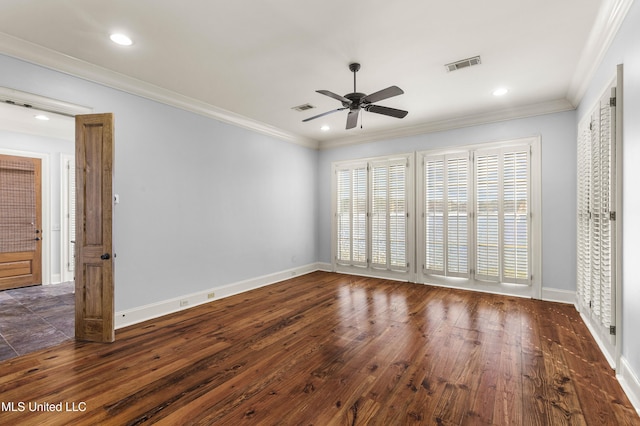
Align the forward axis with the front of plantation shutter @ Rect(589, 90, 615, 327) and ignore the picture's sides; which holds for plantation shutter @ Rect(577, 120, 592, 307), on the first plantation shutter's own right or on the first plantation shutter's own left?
on the first plantation shutter's own right

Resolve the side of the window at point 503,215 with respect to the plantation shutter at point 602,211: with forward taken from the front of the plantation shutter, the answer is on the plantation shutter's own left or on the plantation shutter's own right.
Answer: on the plantation shutter's own right

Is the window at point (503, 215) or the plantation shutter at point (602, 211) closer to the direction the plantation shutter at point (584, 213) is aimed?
the window

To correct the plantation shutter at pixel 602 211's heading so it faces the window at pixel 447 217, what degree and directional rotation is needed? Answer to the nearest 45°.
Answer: approximately 45° to its right

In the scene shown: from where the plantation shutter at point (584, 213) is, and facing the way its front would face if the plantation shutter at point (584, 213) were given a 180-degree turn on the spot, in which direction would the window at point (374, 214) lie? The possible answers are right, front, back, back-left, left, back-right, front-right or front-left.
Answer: back

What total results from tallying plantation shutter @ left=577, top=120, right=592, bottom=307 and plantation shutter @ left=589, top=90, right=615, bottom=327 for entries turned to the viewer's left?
2

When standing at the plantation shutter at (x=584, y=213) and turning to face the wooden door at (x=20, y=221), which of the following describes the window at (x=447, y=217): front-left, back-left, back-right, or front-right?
front-right

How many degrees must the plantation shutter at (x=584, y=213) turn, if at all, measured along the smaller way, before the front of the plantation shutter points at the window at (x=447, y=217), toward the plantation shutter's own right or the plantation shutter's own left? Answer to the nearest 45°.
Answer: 0° — it already faces it

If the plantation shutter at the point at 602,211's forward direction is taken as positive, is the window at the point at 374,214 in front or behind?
in front

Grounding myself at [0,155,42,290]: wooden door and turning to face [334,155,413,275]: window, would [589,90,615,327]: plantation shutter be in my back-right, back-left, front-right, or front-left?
front-right

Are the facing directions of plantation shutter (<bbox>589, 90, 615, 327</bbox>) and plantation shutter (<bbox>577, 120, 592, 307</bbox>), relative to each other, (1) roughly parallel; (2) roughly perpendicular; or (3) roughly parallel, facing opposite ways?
roughly parallel

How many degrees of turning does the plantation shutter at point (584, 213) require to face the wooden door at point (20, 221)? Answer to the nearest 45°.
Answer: approximately 45° to its left

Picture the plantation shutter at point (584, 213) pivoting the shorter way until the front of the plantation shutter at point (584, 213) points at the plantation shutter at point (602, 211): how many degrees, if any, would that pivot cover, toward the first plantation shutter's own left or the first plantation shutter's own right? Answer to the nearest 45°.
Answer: approximately 90° to the first plantation shutter's own left

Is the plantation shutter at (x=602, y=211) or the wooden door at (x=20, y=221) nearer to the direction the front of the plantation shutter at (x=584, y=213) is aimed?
the wooden door

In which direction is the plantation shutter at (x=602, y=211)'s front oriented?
to the viewer's left

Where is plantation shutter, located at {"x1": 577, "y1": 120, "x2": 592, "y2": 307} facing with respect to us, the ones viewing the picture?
facing to the left of the viewer
